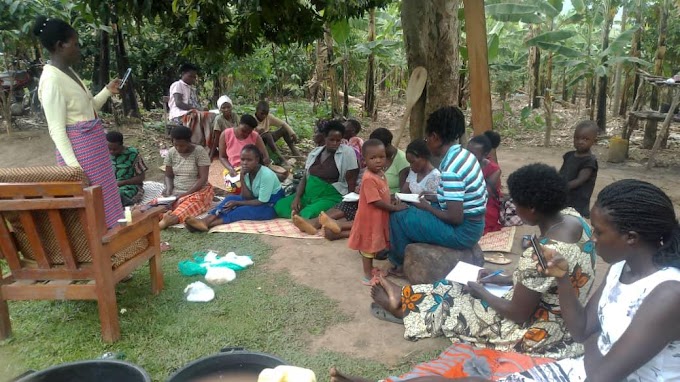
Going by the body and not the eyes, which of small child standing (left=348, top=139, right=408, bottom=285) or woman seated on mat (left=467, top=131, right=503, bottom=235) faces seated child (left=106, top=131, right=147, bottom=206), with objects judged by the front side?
the woman seated on mat

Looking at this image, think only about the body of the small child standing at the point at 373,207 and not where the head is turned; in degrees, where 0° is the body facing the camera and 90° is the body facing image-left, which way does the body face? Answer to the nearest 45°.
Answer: approximately 315°

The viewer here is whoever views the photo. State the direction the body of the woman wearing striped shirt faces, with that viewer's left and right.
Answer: facing to the left of the viewer

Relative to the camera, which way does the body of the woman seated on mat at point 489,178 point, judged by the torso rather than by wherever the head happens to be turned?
to the viewer's left

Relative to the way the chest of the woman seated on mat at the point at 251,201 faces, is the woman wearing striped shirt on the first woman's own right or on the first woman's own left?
on the first woman's own left

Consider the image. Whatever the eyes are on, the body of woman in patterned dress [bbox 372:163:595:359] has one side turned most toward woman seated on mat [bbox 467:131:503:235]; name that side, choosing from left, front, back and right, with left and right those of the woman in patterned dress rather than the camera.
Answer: right

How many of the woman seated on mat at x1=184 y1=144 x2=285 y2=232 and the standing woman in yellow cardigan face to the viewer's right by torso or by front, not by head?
1

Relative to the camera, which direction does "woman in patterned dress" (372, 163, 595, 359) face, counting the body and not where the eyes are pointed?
to the viewer's left

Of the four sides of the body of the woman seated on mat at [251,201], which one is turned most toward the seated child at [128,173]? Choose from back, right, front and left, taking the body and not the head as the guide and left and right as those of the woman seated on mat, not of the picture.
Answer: right
